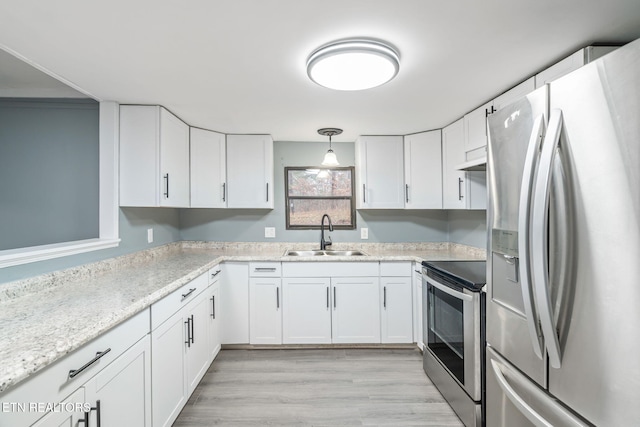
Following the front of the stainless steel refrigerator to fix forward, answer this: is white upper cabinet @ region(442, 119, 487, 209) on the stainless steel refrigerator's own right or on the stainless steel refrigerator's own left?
on the stainless steel refrigerator's own right

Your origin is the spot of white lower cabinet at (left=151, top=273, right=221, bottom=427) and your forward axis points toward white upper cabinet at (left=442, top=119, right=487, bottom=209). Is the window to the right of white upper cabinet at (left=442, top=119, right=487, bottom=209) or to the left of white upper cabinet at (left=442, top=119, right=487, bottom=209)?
left

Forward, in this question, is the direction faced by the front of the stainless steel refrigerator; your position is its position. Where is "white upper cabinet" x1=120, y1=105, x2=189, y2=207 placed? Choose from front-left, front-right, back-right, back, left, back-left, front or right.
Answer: front-right

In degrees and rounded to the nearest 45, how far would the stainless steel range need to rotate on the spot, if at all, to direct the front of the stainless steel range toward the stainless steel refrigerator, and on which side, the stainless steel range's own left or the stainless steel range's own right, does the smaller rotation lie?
approximately 45° to the stainless steel range's own left

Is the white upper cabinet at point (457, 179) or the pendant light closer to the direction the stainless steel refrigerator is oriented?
the pendant light

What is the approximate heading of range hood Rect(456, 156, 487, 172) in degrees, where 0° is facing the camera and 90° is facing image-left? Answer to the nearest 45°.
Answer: approximately 45°

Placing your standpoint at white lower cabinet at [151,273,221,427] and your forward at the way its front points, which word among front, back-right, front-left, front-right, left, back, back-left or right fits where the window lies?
left

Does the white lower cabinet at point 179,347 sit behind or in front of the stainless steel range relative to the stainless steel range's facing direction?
in front

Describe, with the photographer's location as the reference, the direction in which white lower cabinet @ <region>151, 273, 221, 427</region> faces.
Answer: facing the viewer and to the right of the viewer

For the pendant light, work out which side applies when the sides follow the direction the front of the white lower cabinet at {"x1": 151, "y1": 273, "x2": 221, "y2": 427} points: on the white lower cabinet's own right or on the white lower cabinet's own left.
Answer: on the white lower cabinet's own left
